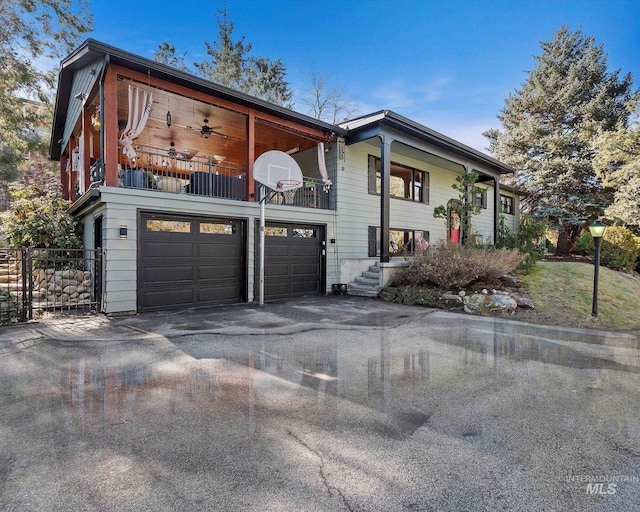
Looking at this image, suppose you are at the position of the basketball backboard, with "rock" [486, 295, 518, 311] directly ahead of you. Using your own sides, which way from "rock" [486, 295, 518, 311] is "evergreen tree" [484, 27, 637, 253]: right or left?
left

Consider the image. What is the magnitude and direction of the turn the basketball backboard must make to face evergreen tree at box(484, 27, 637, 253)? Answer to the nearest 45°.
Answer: approximately 90° to its left

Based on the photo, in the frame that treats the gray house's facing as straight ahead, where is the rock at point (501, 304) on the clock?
The rock is roughly at 11 o'clock from the gray house.

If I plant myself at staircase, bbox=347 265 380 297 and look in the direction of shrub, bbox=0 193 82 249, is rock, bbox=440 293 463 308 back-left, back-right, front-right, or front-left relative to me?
back-left

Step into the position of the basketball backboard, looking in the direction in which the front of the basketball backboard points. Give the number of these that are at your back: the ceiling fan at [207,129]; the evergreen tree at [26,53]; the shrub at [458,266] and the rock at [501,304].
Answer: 2

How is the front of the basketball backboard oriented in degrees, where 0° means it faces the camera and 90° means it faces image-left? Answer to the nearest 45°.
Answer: approximately 315°

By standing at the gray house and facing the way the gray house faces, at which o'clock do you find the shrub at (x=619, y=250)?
The shrub is roughly at 10 o'clock from the gray house.

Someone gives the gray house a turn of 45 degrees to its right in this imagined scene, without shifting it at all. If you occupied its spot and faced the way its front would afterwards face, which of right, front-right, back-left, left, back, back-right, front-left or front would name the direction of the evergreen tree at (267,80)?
back

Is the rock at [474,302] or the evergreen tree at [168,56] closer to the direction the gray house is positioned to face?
the rock

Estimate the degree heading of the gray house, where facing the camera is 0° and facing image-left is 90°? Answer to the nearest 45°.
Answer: approximately 315°

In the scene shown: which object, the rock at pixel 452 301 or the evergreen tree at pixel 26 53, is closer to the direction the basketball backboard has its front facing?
the rock

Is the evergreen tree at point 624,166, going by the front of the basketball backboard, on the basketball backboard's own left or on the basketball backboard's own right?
on the basketball backboard's own left

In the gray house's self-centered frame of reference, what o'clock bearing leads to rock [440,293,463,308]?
The rock is roughly at 11 o'clock from the gray house.

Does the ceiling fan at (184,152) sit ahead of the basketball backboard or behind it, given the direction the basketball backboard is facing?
behind

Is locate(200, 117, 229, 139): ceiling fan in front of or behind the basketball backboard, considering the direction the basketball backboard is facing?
behind

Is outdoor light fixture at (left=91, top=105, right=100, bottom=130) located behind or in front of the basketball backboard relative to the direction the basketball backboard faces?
behind
